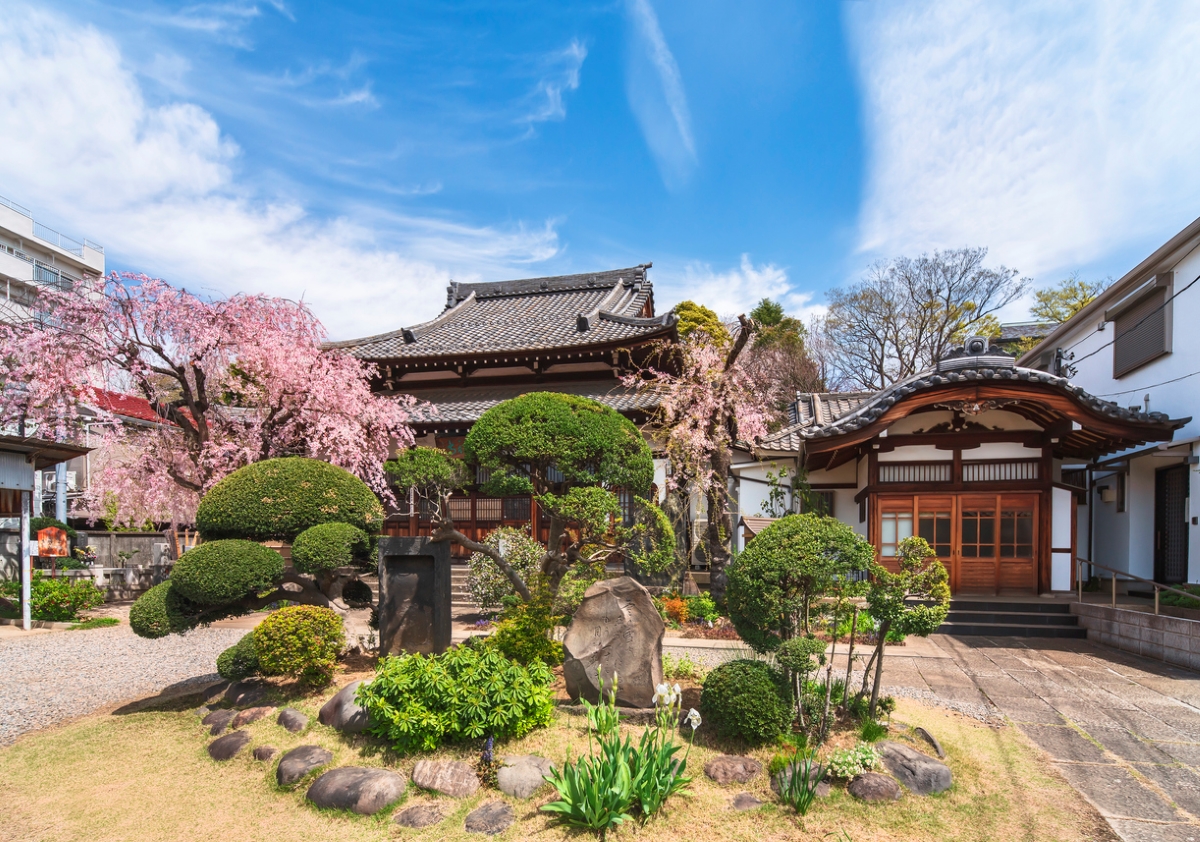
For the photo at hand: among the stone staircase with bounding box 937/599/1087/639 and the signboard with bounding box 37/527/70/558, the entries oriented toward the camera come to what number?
2

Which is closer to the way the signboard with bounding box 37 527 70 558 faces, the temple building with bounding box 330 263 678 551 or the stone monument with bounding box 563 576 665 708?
the stone monument

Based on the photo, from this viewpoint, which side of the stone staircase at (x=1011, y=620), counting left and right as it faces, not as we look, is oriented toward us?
front

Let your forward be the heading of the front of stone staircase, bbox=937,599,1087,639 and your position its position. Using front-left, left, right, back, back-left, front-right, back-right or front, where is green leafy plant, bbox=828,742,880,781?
front

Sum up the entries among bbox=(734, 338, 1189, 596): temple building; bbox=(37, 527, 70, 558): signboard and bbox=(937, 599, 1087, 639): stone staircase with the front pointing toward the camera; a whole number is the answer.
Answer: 3

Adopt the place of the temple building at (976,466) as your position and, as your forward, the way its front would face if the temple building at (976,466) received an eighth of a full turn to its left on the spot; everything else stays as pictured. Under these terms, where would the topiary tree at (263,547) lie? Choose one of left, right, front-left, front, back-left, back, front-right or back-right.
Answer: right

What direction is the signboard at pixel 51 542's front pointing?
toward the camera

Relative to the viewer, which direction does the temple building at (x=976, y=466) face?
toward the camera

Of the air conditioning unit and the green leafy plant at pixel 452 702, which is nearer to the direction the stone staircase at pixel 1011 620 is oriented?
the green leafy plant

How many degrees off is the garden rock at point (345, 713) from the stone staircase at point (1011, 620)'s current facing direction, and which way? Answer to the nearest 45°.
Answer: approximately 45° to its right
